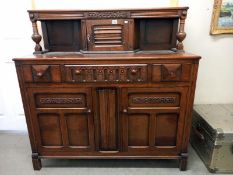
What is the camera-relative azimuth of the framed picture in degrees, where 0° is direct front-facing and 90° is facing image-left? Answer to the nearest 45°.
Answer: approximately 0°
